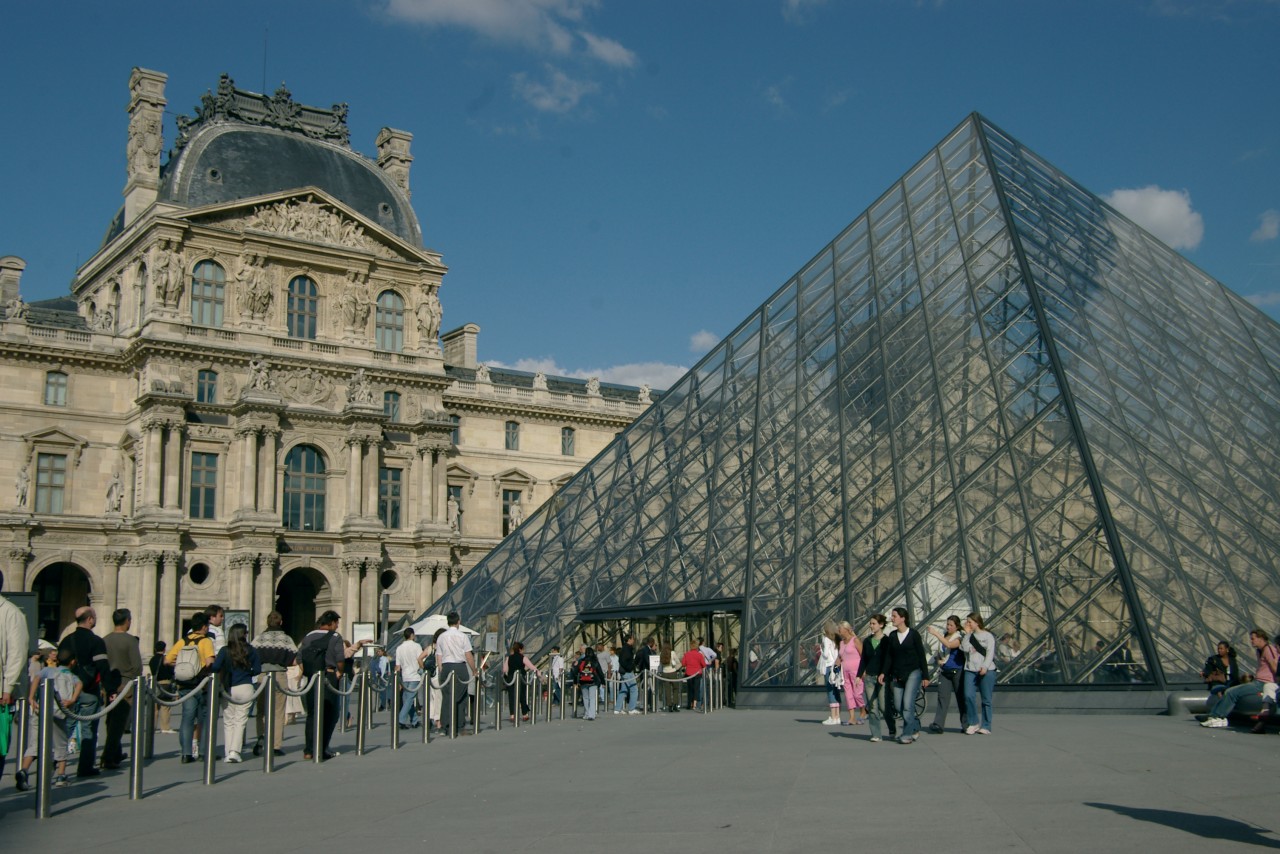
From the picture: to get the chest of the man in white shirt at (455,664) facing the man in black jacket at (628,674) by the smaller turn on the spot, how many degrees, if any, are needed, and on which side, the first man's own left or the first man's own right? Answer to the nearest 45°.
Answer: approximately 45° to the first man's own right

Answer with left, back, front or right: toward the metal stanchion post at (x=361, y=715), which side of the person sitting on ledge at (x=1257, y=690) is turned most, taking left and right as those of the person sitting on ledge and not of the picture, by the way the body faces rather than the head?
front

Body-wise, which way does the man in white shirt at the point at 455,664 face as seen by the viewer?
away from the camera

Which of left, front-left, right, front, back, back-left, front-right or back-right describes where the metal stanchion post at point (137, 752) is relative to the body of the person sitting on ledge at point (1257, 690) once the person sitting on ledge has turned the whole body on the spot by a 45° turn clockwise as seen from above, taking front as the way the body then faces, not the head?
left

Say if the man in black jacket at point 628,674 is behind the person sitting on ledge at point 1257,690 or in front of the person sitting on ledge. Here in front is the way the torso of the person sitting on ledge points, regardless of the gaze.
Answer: in front

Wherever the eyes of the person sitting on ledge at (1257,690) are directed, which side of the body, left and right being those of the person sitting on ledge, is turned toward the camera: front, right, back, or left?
left

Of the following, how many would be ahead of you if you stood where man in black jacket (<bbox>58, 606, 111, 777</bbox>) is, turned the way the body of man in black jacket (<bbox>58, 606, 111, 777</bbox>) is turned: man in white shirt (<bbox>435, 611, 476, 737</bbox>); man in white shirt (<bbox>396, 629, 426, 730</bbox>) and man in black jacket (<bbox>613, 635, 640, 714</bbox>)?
3

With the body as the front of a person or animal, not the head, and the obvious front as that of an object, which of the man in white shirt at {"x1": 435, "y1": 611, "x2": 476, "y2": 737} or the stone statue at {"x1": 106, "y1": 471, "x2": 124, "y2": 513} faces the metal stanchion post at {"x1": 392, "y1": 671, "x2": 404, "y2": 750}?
the stone statue

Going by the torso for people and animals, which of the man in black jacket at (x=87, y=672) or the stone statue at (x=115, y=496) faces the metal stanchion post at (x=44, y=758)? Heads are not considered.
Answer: the stone statue

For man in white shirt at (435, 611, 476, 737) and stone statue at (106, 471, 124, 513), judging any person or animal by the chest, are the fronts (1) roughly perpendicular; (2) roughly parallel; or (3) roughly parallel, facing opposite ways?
roughly parallel, facing opposite ways

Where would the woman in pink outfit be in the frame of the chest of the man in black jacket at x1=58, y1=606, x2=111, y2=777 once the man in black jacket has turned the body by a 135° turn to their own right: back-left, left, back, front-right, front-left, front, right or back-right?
left

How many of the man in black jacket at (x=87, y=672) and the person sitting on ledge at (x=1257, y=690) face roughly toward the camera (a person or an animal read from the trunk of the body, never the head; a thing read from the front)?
0

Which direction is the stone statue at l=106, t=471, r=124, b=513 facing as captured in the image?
toward the camera

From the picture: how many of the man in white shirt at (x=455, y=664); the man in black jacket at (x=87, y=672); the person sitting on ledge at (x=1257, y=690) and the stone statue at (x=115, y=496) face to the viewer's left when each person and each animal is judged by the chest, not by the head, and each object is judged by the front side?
1

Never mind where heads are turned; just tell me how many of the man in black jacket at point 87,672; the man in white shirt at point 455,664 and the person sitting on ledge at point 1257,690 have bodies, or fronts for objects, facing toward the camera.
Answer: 0
